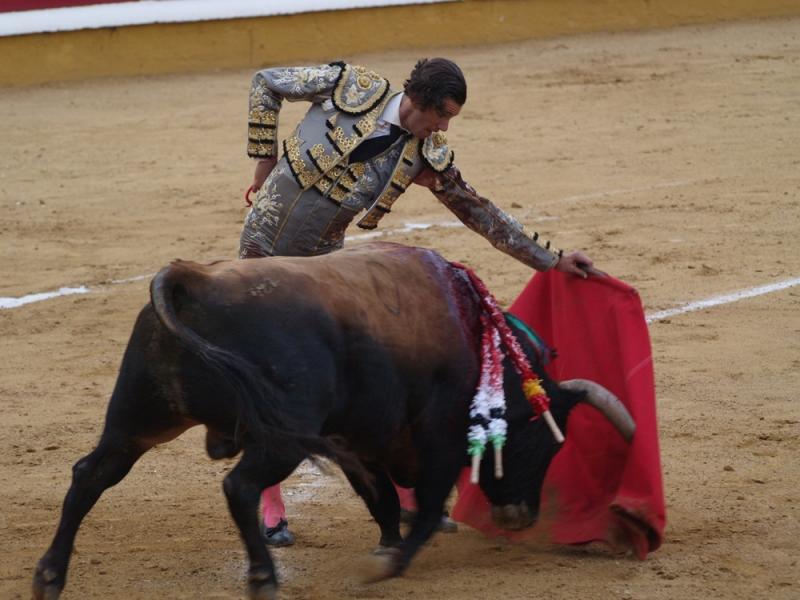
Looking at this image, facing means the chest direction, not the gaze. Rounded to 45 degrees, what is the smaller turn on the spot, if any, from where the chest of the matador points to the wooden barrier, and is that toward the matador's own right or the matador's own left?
approximately 135° to the matador's own left

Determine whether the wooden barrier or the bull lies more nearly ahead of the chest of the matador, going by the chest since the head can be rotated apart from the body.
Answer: the bull

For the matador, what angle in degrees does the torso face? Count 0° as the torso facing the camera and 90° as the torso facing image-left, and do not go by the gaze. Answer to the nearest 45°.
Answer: approximately 315°
